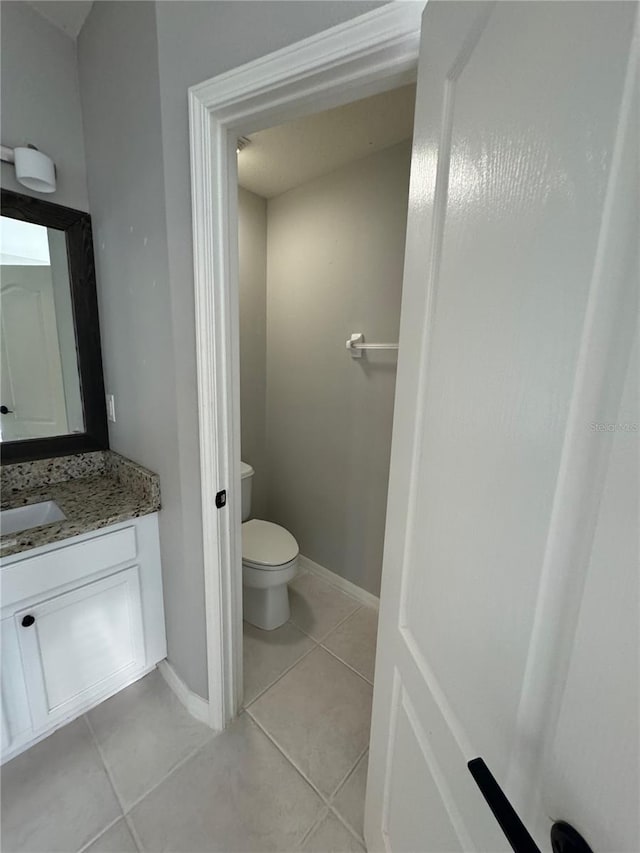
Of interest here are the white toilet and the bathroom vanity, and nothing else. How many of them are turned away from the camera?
0

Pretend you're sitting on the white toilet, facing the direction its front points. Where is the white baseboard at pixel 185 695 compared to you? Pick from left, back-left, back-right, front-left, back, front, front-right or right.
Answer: right

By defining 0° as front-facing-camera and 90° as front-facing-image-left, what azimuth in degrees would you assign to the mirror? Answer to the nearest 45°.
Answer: approximately 315°

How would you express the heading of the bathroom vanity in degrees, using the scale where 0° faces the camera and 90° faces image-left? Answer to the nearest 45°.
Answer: approximately 315°

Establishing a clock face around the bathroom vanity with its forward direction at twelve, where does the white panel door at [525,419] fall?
The white panel door is roughly at 1 o'clock from the bathroom vanity.

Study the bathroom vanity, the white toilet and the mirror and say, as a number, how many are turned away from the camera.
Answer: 0

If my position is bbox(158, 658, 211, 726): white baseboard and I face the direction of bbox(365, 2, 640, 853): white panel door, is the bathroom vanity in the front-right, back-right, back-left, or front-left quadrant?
back-right

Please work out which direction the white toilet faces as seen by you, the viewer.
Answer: facing the viewer and to the right of the viewer

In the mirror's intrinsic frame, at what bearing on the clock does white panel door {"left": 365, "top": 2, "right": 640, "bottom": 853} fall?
The white panel door is roughly at 1 o'clock from the mirror.

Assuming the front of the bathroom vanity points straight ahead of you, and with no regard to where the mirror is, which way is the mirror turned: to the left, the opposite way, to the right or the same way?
the same way

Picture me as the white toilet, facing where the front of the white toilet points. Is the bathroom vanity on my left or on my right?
on my right
